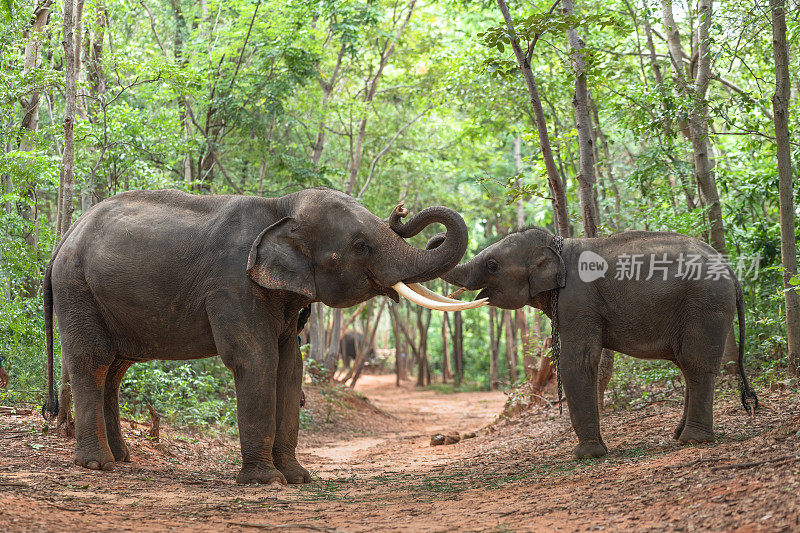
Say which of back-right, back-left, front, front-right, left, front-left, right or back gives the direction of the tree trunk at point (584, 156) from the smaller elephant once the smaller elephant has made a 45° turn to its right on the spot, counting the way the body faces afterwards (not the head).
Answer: front-right

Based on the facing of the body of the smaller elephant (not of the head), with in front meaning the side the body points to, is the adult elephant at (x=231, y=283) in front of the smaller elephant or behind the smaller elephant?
in front

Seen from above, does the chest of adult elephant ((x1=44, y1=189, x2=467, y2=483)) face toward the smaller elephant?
yes

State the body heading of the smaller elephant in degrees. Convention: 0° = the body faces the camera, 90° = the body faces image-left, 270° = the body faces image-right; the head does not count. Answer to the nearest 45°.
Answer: approximately 90°

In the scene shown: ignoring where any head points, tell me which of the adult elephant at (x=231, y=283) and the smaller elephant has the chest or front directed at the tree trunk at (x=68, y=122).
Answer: the smaller elephant

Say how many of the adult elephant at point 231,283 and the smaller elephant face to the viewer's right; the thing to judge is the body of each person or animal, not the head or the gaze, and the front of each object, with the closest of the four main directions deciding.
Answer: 1

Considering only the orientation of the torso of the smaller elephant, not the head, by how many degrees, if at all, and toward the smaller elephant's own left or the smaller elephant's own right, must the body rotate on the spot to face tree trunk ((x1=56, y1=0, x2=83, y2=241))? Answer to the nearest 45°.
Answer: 0° — it already faces it

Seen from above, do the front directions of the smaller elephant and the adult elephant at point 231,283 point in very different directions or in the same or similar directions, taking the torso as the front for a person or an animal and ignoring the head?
very different directions

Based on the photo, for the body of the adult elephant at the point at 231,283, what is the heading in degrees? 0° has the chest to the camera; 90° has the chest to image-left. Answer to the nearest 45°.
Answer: approximately 270°

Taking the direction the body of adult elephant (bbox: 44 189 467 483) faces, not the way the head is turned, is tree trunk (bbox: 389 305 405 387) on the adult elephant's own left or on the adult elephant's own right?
on the adult elephant's own left
